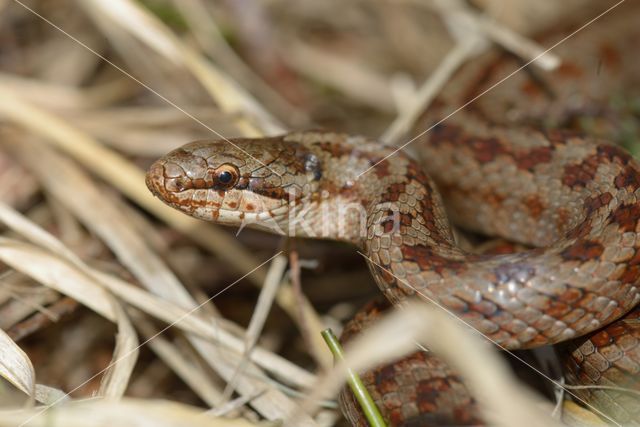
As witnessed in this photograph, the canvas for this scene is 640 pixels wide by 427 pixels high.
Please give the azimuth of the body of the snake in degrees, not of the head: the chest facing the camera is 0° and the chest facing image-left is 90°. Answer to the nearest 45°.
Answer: approximately 90°
